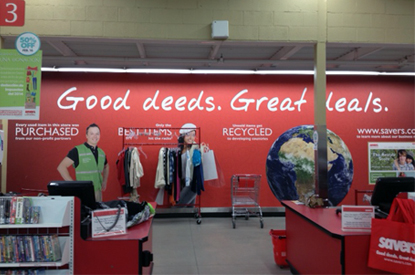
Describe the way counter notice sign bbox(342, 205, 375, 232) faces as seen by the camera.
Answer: facing the viewer

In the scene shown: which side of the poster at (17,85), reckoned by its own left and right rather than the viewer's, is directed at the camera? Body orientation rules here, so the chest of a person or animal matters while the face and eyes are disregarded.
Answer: front

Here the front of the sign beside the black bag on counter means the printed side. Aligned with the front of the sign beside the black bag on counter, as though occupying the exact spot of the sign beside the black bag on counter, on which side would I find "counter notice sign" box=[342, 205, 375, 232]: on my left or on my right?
on my left

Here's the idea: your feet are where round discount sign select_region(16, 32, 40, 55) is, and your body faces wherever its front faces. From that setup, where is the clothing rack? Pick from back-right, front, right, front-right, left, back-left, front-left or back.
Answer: back-left

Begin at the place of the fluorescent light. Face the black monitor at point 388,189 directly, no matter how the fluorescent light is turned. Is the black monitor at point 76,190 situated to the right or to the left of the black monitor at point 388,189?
right

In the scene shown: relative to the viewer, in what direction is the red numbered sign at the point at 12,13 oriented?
toward the camera

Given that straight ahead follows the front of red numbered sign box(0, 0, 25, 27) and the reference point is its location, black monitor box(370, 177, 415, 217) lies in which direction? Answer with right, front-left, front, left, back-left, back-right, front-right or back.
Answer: front-left

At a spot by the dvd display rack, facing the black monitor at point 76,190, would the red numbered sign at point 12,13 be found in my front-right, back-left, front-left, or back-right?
front-left

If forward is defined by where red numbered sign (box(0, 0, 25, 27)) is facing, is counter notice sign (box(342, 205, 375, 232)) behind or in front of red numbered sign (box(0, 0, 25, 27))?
in front

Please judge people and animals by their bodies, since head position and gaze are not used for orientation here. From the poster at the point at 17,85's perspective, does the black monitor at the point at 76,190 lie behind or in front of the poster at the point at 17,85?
in front

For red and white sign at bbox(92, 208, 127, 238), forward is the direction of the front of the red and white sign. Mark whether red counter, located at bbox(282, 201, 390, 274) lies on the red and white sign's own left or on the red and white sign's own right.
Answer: on the red and white sign's own left

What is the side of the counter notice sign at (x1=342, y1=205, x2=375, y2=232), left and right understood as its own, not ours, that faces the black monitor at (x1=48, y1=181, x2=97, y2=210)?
right

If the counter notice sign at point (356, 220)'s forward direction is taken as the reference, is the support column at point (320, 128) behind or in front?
behind
